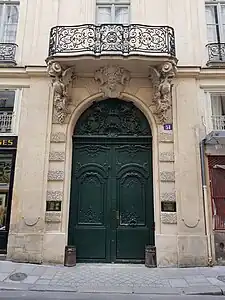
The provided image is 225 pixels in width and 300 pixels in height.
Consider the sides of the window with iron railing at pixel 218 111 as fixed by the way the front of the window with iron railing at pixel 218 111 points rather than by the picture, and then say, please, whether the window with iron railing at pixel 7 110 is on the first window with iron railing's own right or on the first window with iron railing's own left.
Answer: on the first window with iron railing's own right

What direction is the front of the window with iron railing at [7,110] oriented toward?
toward the camera

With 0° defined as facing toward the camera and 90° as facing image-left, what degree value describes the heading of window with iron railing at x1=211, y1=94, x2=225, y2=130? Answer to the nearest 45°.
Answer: approximately 0°

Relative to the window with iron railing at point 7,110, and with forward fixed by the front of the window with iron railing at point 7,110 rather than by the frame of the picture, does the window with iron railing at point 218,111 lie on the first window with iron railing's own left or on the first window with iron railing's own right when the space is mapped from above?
on the first window with iron railing's own left

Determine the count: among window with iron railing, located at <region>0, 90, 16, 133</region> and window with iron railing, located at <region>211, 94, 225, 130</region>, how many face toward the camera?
2
